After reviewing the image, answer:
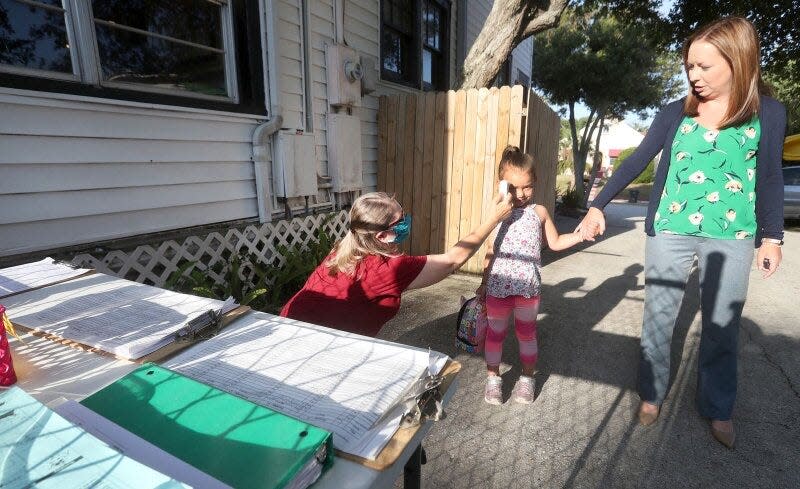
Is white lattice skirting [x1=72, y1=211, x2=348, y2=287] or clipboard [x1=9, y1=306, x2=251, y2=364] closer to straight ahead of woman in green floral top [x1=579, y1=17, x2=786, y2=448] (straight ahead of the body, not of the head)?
the clipboard

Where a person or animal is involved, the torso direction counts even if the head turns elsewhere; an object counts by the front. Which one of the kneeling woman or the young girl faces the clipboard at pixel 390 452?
the young girl

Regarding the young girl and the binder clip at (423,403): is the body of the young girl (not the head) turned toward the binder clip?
yes

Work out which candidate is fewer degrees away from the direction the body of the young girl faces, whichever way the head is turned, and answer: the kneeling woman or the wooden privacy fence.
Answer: the kneeling woman

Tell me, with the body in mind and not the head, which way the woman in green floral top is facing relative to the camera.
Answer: toward the camera

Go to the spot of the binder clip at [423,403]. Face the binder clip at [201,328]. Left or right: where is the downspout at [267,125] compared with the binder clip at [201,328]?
right

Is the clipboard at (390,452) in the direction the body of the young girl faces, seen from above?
yes

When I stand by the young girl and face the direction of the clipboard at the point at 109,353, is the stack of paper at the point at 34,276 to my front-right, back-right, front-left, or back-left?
front-right

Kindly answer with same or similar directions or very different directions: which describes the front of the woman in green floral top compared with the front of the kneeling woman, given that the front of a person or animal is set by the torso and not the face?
very different directions

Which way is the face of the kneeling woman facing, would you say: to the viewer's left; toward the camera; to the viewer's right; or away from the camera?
to the viewer's right

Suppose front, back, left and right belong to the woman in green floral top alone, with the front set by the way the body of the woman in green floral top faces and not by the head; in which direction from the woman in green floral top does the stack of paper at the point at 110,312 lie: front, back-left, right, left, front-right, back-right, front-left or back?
front-right

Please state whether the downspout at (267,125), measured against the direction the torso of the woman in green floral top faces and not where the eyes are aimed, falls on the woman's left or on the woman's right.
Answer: on the woman's right

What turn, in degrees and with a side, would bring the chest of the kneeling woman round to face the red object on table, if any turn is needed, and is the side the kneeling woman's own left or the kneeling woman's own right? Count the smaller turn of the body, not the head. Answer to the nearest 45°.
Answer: approximately 180°

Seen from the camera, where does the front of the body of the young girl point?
toward the camera

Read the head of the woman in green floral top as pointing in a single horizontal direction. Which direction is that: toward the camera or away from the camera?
toward the camera

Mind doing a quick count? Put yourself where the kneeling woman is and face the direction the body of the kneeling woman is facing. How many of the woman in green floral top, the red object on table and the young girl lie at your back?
1

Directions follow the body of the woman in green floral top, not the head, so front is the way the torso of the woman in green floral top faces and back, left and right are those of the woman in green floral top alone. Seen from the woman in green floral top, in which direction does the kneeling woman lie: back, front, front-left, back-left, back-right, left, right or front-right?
front-right

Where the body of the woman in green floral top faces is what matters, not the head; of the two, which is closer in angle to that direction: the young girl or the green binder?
the green binder

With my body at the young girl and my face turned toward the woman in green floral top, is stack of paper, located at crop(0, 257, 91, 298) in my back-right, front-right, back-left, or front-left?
back-right
